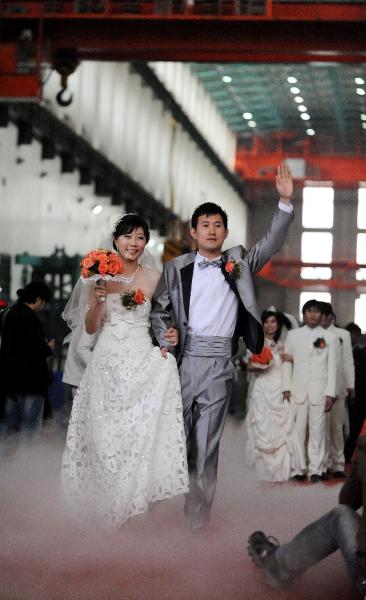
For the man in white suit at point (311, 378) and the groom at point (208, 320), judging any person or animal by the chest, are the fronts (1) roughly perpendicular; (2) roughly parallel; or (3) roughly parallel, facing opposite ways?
roughly parallel

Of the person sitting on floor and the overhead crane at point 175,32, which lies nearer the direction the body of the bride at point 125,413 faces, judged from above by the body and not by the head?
the person sitting on floor

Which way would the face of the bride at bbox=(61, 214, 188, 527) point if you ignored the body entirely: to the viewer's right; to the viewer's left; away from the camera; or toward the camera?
toward the camera

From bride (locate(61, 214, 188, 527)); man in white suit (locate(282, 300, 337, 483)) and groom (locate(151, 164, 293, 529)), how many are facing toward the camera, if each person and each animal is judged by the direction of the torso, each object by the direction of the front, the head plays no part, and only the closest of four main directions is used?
3

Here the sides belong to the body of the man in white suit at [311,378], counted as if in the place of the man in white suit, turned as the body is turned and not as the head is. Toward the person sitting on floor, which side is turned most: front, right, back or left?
front

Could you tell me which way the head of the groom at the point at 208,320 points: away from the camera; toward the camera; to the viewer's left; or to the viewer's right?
toward the camera

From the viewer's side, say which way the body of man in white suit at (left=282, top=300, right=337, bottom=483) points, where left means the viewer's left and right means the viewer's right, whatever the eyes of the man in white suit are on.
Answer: facing the viewer

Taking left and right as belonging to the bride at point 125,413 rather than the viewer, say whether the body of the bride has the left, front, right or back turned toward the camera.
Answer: front

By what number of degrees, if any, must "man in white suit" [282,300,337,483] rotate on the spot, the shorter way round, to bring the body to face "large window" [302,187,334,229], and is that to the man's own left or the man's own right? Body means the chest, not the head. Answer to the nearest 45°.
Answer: approximately 180°

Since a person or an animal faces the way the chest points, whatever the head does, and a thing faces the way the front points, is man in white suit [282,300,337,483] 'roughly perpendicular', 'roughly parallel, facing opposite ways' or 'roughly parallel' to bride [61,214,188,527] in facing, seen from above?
roughly parallel

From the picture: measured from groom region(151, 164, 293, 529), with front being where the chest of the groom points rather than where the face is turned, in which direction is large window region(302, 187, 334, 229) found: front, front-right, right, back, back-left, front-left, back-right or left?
back

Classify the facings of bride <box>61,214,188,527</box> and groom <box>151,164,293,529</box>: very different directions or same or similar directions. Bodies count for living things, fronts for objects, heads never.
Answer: same or similar directions

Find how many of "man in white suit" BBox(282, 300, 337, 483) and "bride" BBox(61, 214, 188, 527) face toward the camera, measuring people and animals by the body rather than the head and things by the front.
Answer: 2

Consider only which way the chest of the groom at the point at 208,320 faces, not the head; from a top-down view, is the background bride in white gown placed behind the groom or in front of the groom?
behind

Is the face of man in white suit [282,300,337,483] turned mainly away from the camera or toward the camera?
toward the camera
